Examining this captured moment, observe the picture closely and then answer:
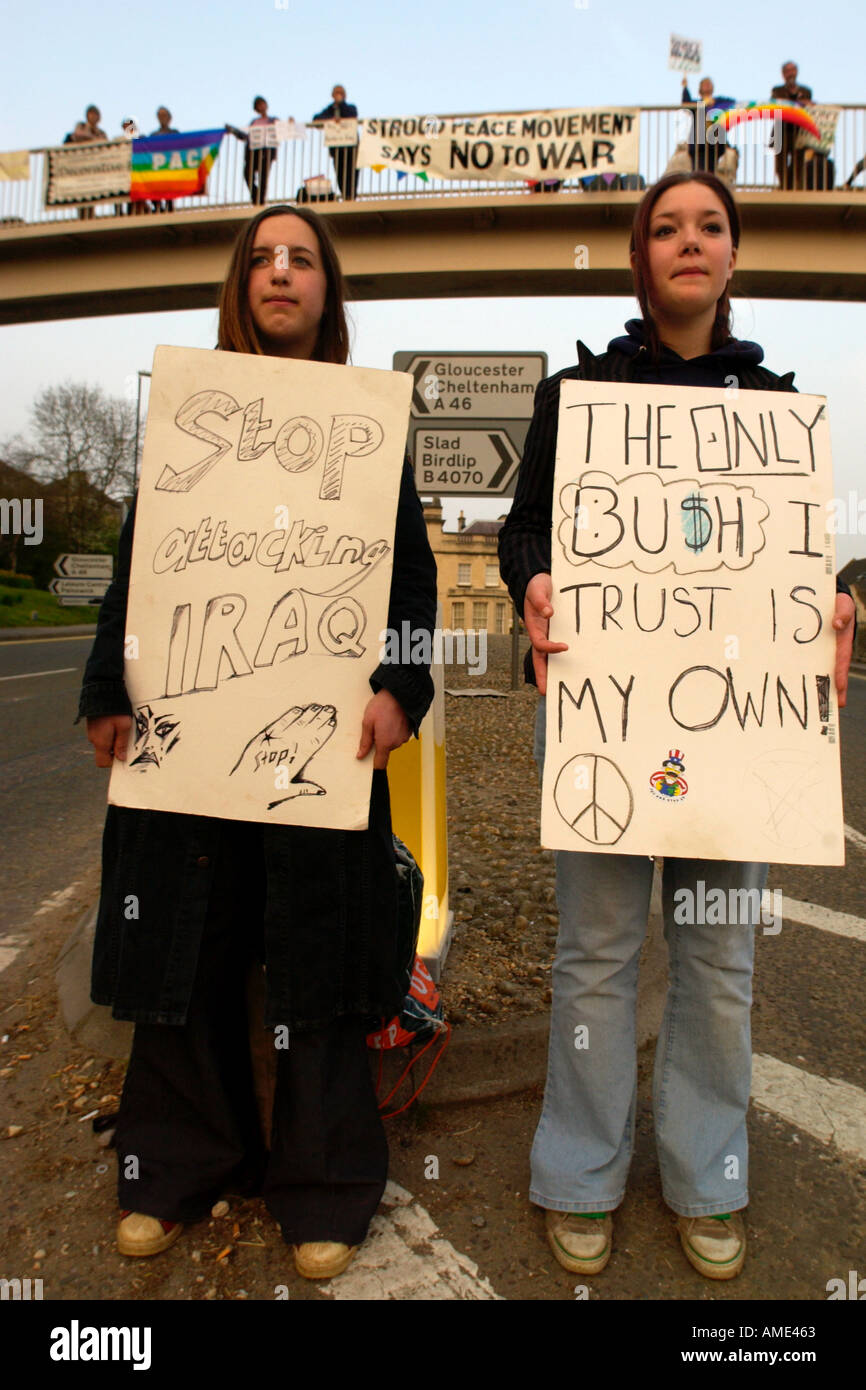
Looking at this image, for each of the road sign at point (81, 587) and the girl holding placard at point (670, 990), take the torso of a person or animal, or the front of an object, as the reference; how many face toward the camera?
2

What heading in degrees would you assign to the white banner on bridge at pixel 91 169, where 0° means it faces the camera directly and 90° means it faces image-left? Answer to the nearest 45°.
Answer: approximately 0°

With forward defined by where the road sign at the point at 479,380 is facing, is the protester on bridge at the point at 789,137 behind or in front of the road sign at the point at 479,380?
behind

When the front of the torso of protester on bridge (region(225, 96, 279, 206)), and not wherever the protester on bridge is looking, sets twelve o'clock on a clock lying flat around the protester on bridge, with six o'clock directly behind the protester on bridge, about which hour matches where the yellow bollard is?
The yellow bollard is roughly at 12 o'clock from the protester on bridge.

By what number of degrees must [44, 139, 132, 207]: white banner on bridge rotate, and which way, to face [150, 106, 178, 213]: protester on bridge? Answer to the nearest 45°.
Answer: approximately 45° to its left

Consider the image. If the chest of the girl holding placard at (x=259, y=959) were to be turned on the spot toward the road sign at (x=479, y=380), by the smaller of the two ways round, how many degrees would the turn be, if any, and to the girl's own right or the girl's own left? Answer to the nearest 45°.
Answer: approximately 180°

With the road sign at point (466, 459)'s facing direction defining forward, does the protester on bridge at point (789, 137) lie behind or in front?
behind
